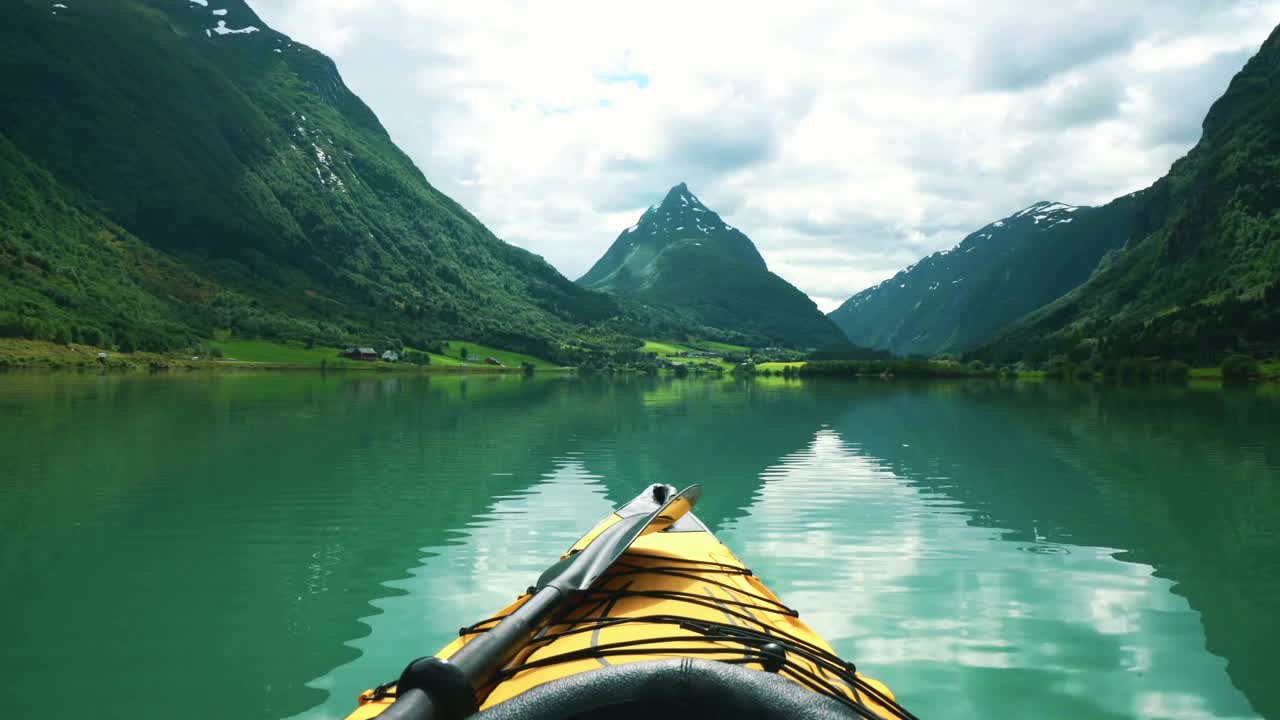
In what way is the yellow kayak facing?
away from the camera
